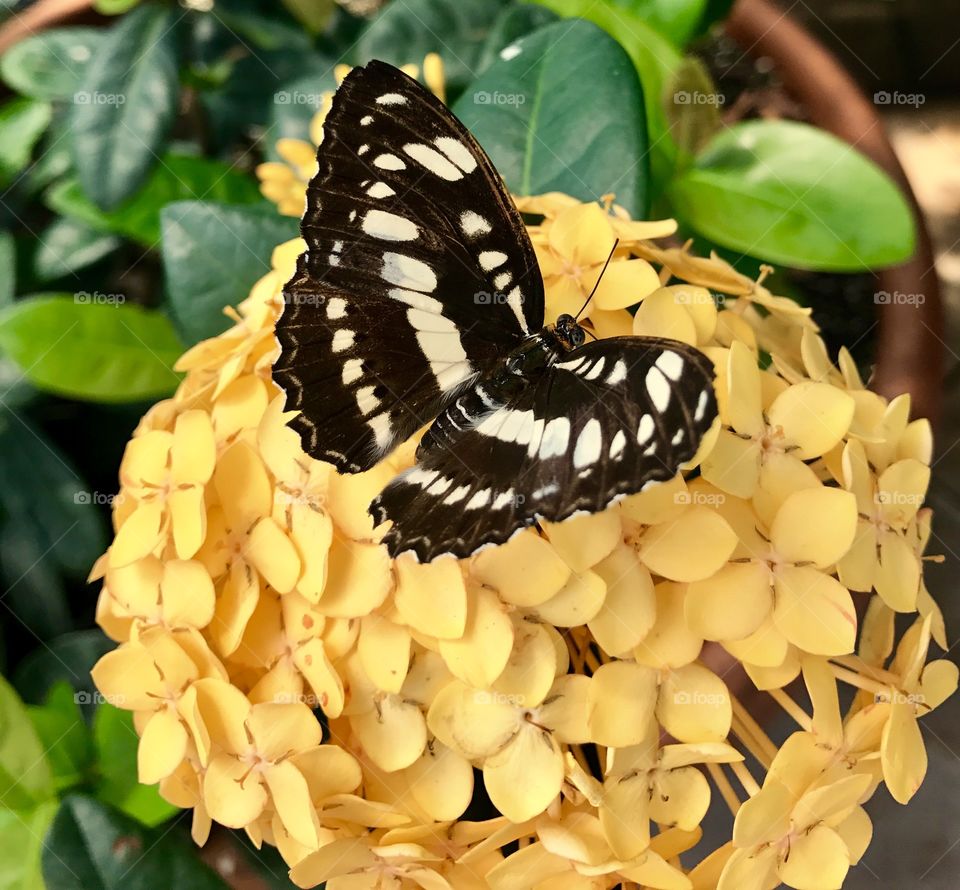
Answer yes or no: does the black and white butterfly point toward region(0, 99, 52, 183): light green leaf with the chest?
no

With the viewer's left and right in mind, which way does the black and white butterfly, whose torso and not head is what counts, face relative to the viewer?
facing away from the viewer and to the right of the viewer

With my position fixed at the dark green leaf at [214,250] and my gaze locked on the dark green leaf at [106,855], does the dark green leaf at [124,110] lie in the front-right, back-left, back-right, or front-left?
back-right
